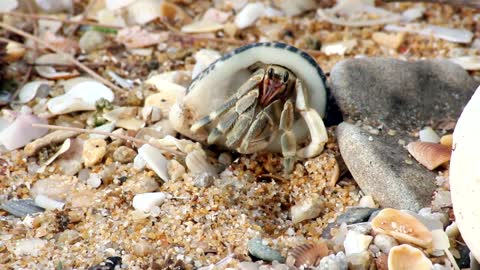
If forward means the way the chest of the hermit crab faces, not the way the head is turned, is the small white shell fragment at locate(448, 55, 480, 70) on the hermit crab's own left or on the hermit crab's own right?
on the hermit crab's own left

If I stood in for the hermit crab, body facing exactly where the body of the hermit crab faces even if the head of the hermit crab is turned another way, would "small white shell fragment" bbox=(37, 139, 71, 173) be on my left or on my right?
on my right

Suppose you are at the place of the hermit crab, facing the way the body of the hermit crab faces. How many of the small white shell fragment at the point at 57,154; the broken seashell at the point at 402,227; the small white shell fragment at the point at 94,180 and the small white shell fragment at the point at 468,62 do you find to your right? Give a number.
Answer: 2

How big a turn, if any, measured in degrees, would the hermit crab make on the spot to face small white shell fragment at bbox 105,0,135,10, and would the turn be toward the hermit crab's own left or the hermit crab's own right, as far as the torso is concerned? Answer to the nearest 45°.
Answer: approximately 135° to the hermit crab's own right

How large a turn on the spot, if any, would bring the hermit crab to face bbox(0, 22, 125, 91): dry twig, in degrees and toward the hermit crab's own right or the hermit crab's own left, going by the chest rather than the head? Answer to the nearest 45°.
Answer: approximately 135° to the hermit crab's own right

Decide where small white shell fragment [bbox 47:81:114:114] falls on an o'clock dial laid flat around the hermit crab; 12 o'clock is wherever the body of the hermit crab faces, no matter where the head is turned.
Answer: The small white shell fragment is roughly at 4 o'clock from the hermit crab.

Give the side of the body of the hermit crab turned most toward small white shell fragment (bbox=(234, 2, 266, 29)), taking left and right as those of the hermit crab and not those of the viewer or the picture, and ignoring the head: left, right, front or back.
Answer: back

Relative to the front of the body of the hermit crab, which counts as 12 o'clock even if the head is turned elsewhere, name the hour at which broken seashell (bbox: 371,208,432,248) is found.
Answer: The broken seashell is roughly at 11 o'clock from the hermit crab.

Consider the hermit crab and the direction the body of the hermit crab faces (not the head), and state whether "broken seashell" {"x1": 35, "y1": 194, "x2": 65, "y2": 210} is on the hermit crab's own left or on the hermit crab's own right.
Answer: on the hermit crab's own right

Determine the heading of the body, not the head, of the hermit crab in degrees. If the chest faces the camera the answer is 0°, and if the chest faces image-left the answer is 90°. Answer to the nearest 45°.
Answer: approximately 0°

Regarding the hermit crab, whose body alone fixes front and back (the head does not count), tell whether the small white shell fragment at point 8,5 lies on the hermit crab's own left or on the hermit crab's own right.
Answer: on the hermit crab's own right

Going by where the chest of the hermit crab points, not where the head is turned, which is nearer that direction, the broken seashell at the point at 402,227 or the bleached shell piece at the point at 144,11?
the broken seashell

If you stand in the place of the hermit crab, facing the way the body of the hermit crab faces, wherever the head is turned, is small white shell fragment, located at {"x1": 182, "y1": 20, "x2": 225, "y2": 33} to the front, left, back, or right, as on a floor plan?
back

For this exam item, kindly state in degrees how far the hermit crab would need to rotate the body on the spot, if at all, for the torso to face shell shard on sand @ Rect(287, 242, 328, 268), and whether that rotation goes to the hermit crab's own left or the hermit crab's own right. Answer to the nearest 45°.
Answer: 0° — it already faces it

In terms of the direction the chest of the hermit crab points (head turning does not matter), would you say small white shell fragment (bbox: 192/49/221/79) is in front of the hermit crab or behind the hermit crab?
behind
